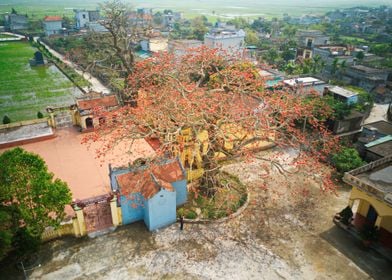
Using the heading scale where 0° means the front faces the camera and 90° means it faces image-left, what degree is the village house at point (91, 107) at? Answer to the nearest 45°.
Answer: approximately 0°

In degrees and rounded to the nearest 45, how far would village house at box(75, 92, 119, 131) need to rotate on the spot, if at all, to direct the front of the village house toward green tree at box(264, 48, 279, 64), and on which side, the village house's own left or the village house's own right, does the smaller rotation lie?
approximately 135° to the village house's own left

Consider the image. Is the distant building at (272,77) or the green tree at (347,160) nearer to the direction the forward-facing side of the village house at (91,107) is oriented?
the green tree

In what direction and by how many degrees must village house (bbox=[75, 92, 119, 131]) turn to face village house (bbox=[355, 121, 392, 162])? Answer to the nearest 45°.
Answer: approximately 45° to its left

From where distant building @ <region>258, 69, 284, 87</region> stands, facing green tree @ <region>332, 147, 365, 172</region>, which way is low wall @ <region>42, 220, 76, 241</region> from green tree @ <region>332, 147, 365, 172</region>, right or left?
right

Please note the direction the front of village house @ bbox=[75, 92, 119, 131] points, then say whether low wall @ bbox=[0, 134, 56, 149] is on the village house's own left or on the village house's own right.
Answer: on the village house's own right

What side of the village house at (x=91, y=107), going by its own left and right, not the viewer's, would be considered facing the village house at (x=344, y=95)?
left

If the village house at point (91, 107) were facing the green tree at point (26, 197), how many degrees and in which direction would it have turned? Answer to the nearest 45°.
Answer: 0° — it already faces it

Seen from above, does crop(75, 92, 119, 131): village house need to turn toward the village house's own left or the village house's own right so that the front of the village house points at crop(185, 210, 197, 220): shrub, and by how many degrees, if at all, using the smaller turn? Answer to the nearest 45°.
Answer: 0° — it already faces it

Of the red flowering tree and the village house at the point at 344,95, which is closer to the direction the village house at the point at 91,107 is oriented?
the red flowering tree

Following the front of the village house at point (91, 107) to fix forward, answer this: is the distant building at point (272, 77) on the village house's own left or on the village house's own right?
on the village house's own left

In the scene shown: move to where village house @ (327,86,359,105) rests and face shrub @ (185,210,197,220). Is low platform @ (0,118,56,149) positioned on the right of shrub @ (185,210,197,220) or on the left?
right

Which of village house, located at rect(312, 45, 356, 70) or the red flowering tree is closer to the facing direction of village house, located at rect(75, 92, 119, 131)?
the red flowering tree

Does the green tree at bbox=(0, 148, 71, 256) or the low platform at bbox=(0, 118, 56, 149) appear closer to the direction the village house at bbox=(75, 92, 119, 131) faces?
the green tree

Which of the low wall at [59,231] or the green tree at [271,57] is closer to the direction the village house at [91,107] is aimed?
the low wall
